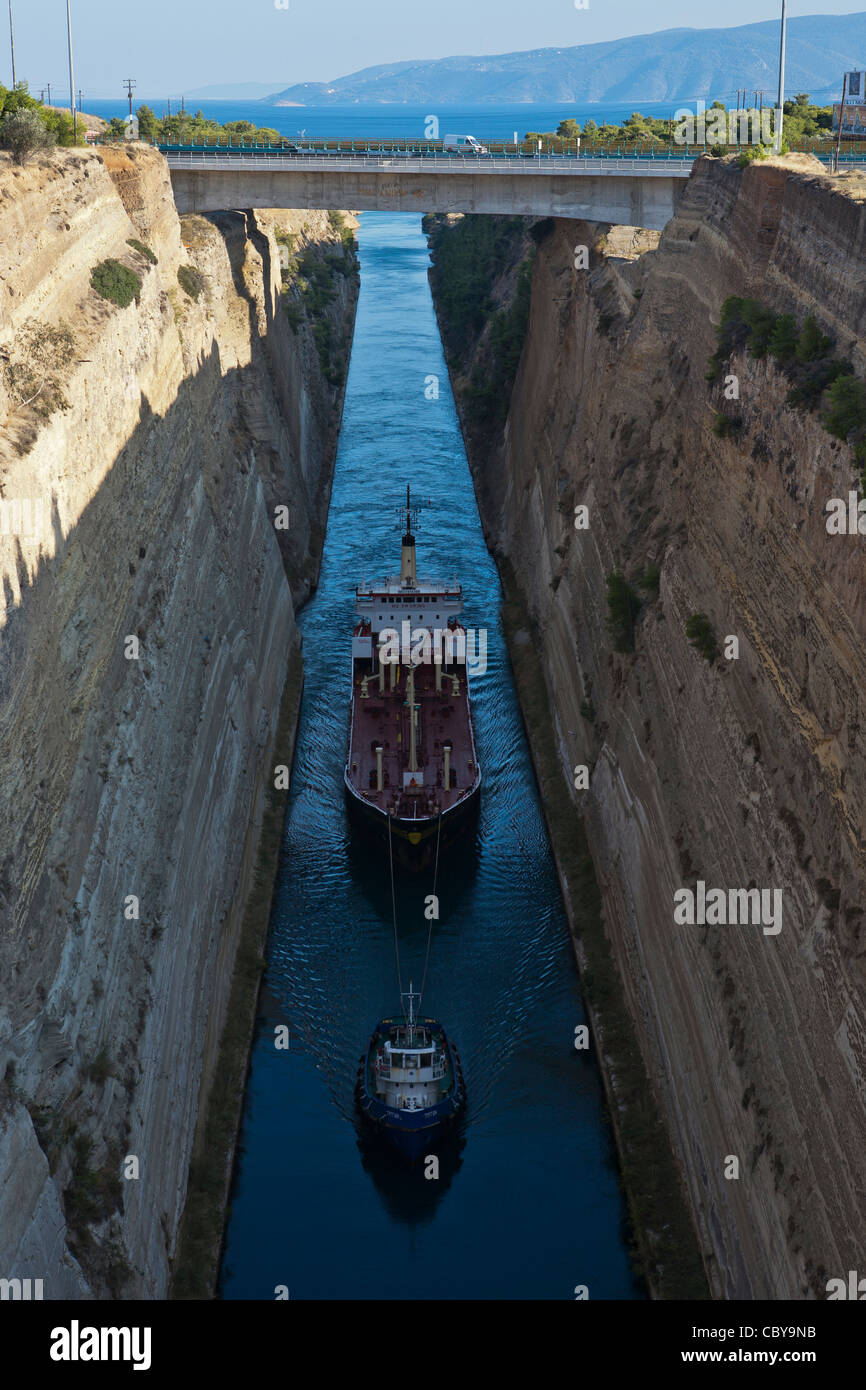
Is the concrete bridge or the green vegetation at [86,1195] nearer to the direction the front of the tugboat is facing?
the green vegetation

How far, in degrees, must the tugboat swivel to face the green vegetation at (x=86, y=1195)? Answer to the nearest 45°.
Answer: approximately 45° to its right

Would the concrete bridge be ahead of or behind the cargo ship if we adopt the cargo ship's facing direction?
behind

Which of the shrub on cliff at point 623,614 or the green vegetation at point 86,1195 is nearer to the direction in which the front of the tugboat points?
the green vegetation

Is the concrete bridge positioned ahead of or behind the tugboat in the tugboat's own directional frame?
behind

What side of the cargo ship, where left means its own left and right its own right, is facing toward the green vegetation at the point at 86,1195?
front

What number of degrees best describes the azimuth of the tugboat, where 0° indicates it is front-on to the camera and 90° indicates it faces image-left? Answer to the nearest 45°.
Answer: approximately 0°

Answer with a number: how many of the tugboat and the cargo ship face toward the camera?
2

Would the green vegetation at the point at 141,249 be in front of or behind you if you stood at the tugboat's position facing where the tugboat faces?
behind
